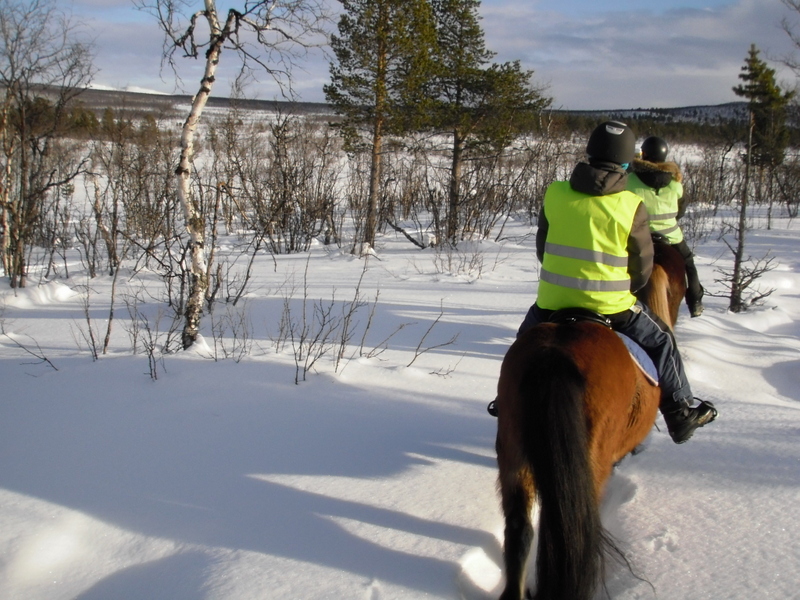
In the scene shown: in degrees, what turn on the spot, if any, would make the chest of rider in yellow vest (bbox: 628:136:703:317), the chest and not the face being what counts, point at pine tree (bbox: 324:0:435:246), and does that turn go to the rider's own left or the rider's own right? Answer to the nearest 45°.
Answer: approximately 45° to the rider's own left

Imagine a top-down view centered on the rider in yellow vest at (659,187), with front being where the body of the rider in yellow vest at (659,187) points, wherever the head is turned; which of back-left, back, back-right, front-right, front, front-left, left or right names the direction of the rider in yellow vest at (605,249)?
back

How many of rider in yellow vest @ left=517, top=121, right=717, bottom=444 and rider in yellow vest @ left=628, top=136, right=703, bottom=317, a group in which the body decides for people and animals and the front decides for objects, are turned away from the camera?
2

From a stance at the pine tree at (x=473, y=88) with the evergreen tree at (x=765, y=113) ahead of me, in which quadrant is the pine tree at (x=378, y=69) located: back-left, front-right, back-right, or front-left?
back-right

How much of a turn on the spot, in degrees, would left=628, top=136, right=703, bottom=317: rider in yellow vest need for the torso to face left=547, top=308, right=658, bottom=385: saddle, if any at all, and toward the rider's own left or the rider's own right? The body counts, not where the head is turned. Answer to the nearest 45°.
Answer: approximately 180°

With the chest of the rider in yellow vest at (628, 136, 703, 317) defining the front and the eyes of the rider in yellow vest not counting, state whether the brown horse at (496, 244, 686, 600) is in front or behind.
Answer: behind

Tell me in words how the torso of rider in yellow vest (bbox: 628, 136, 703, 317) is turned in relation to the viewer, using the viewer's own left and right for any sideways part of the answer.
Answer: facing away from the viewer

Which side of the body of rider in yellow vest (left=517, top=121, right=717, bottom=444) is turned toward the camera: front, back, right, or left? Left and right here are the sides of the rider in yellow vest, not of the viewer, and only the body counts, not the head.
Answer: back

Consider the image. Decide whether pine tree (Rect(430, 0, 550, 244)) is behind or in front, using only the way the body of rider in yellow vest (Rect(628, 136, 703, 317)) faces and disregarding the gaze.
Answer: in front

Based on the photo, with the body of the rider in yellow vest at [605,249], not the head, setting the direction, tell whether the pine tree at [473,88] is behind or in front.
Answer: in front
